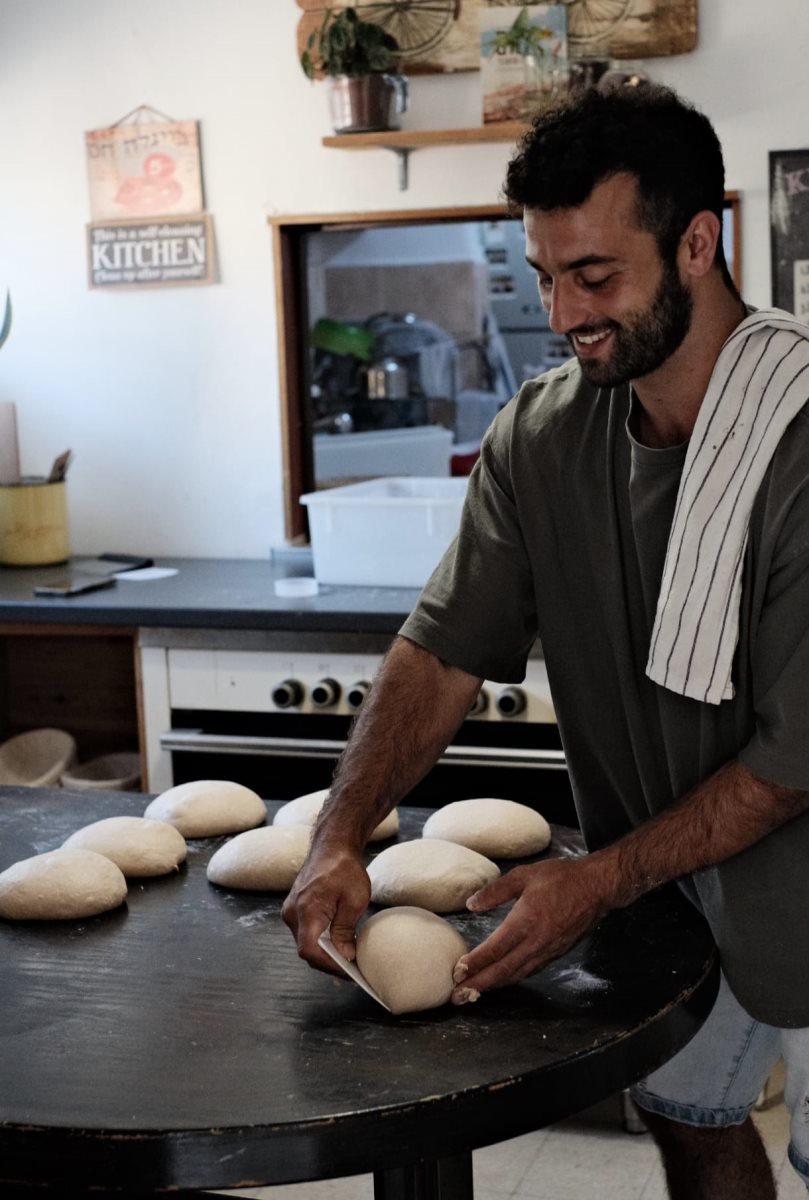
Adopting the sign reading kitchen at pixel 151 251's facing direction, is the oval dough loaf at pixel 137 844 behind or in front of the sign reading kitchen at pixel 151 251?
in front

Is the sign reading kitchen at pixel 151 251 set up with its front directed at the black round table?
yes

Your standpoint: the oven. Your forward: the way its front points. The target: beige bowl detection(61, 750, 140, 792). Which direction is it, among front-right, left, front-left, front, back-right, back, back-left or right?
back-right

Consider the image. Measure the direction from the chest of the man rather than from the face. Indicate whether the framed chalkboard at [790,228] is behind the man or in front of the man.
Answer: behind

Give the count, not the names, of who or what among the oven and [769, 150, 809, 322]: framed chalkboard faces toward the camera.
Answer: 2

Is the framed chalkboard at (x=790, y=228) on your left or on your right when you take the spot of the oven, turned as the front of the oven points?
on your left

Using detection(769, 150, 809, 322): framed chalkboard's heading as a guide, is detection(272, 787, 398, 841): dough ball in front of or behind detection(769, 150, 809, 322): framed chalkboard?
in front
